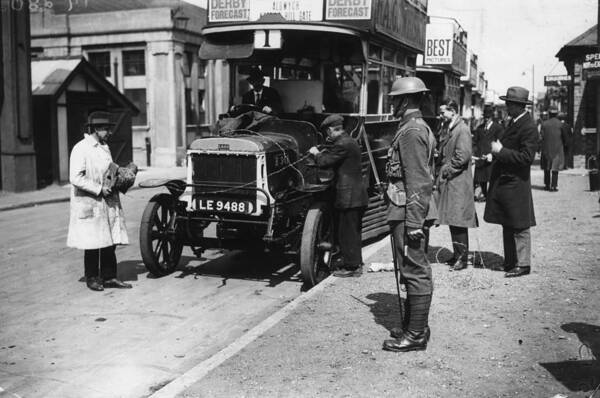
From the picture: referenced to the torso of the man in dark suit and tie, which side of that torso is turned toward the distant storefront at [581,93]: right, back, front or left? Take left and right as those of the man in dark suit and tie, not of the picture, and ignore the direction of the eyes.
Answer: back

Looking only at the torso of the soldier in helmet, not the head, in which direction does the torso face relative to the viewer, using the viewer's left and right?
facing to the left of the viewer

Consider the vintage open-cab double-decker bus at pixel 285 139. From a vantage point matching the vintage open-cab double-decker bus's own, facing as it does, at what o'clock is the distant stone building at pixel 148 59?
The distant stone building is roughly at 4 o'clock from the vintage open-cab double-decker bus.

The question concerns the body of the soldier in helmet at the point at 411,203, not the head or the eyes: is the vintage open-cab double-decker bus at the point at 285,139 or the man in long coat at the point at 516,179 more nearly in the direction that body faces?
the vintage open-cab double-decker bus

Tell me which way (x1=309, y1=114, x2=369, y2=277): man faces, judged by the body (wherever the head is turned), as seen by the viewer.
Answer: to the viewer's left

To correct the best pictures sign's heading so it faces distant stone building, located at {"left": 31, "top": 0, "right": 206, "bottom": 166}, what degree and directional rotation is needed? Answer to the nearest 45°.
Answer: approximately 135° to its right

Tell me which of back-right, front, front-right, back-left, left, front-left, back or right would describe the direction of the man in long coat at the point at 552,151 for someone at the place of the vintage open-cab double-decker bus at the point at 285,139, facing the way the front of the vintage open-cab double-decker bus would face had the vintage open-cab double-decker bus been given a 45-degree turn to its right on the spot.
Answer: back-right

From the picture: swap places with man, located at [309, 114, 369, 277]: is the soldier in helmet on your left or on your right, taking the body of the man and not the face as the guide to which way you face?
on your left

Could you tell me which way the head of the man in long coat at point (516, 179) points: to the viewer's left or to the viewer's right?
to the viewer's left

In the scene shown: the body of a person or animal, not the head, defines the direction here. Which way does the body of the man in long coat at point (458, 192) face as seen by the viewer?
to the viewer's left
